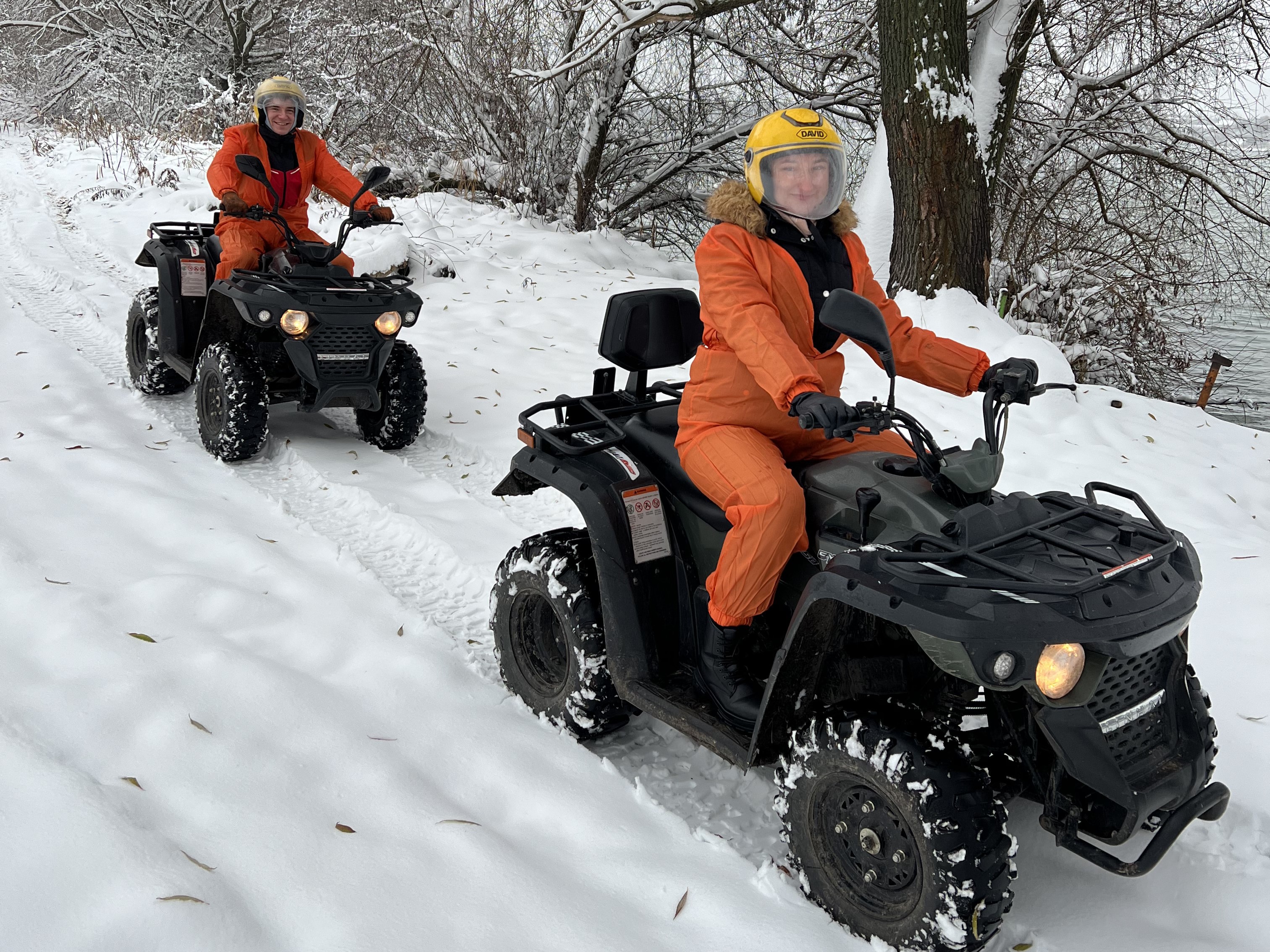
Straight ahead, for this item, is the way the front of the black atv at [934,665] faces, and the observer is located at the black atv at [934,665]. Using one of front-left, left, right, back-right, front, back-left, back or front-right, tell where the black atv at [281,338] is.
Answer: back

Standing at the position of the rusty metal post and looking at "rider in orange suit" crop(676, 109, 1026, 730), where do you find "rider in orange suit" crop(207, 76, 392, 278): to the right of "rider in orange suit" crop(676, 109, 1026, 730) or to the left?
right

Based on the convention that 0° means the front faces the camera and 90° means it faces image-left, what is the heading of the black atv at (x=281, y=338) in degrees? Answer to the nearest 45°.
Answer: approximately 315°

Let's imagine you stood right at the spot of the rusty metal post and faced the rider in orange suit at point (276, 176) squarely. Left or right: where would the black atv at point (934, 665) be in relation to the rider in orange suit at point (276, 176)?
left

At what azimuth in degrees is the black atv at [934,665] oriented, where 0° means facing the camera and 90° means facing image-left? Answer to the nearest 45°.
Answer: approximately 315°

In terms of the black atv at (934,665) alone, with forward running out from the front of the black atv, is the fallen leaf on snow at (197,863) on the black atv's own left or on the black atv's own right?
on the black atv's own right

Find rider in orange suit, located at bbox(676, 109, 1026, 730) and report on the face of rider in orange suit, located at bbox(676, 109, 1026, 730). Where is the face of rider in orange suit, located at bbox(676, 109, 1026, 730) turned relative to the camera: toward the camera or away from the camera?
toward the camera

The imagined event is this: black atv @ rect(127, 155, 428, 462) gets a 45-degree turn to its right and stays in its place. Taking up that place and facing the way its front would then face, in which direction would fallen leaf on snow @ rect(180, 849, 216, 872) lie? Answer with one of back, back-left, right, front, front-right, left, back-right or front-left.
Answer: front

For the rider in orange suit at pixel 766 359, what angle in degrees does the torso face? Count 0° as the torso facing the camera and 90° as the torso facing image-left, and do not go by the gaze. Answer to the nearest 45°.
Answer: approximately 315°

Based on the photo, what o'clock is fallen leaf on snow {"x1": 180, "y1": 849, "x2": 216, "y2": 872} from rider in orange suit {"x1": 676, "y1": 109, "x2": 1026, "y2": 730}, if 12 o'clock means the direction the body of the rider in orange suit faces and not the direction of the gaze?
The fallen leaf on snow is roughly at 3 o'clock from the rider in orange suit.

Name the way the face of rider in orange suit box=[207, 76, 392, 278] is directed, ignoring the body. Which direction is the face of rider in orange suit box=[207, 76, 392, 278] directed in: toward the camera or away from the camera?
toward the camera

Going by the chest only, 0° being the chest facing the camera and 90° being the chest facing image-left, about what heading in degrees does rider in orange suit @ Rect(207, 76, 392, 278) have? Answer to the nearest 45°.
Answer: approximately 315°

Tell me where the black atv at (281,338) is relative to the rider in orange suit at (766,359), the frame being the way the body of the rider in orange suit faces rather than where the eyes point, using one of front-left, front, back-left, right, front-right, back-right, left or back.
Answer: back
